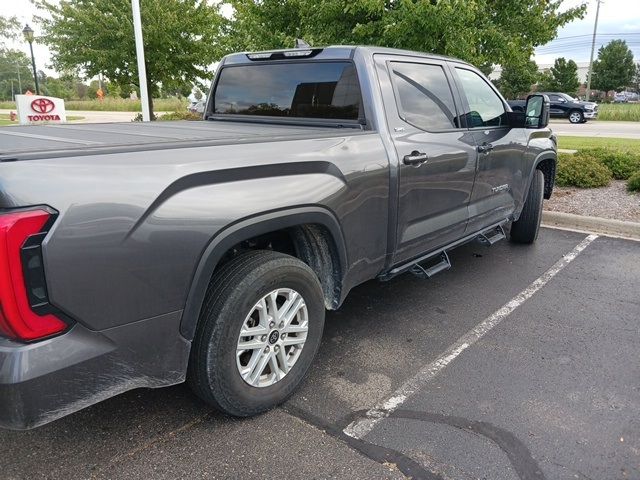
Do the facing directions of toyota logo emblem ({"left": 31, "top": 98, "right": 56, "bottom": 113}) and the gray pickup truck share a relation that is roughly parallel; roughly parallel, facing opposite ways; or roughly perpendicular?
roughly perpendicular

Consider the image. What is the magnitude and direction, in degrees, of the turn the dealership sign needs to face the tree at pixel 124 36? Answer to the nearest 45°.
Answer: approximately 135° to its left

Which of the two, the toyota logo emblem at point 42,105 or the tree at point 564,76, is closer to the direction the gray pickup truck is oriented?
the tree

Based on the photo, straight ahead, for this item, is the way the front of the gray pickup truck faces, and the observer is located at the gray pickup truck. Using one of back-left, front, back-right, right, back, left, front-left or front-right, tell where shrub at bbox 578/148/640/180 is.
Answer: front

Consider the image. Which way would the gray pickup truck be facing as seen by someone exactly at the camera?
facing away from the viewer and to the right of the viewer

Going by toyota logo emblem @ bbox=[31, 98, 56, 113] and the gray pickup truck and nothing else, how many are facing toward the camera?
1

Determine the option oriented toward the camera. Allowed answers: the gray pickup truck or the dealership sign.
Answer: the dealership sign

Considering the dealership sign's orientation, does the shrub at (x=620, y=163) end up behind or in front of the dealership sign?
in front

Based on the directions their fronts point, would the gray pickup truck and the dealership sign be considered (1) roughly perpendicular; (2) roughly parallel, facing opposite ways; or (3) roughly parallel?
roughly perpendicular

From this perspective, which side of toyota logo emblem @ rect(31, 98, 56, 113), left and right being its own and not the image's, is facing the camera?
front

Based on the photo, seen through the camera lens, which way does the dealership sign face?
facing the viewer

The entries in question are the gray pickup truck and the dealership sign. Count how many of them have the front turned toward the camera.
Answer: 1

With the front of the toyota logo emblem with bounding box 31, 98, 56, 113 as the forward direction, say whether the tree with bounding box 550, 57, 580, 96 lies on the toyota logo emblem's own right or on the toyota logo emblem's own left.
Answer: on the toyota logo emblem's own left

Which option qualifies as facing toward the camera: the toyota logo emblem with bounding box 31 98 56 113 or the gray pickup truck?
the toyota logo emblem

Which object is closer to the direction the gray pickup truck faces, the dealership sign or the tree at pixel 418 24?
the tree
